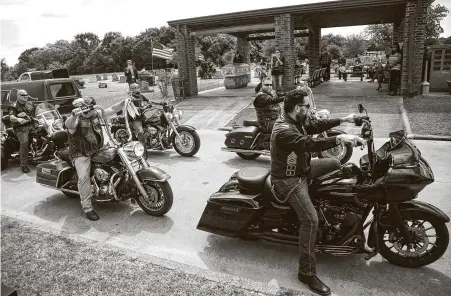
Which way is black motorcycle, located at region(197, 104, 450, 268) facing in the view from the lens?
facing to the right of the viewer

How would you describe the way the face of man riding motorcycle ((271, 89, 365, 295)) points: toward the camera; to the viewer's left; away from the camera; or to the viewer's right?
to the viewer's right

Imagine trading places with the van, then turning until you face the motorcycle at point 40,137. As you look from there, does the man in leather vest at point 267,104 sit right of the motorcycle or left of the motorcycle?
left

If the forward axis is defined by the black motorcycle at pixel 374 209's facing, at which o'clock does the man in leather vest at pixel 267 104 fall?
The man in leather vest is roughly at 8 o'clock from the black motorcycle.

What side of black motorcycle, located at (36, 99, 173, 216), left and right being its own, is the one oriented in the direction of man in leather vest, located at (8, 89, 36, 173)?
back

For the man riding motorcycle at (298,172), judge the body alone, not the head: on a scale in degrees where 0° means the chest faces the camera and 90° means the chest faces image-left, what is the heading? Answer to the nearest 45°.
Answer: approximately 270°

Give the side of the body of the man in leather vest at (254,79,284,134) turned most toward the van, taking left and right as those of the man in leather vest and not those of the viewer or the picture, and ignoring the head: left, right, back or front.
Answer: back

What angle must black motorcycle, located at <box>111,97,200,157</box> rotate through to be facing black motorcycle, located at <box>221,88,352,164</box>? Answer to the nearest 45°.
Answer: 0° — it already faces it

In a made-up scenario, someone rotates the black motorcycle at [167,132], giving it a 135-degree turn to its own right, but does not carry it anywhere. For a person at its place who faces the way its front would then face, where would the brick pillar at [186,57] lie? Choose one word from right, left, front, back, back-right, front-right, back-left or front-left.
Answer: right

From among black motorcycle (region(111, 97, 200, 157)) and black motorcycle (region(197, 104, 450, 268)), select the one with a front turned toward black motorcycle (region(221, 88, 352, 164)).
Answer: black motorcycle (region(111, 97, 200, 157))

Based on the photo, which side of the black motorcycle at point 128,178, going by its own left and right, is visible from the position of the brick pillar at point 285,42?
left

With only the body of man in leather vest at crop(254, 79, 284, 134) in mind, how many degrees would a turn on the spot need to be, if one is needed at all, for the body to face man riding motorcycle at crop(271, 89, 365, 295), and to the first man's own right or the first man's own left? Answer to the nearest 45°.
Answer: approximately 45° to the first man's own right

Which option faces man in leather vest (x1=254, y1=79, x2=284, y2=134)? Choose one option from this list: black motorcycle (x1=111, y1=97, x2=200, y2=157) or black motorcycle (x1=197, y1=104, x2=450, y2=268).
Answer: black motorcycle (x1=111, y1=97, x2=200, y2=157)

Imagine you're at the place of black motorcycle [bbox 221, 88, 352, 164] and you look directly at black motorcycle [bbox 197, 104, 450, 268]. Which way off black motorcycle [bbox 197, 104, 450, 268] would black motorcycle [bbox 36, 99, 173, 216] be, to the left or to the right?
right

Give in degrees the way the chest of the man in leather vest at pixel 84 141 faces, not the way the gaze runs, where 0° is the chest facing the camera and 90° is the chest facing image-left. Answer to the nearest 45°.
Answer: approximately 315°

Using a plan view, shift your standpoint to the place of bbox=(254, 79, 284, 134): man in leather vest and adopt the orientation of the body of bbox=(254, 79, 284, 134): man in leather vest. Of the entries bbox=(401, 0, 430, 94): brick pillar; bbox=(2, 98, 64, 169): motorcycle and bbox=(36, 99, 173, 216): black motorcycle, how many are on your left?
1
